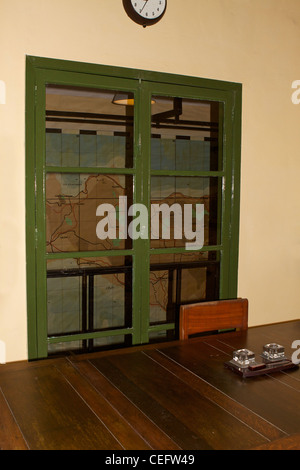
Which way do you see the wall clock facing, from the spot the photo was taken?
facing the viewer and to the right of the viewer
